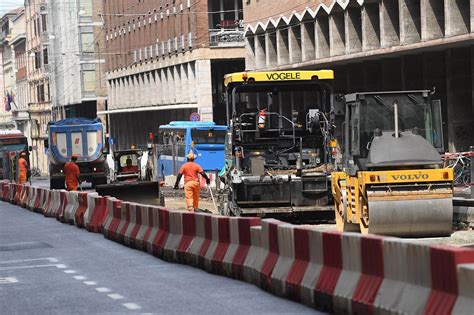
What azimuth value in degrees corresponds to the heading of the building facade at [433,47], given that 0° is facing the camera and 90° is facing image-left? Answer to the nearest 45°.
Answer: approximately 45°

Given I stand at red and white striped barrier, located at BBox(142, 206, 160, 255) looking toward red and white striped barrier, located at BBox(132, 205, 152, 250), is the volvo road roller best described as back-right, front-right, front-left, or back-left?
back-right

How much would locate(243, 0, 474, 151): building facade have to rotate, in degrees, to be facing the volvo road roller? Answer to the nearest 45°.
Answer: approximately 45° to its left
